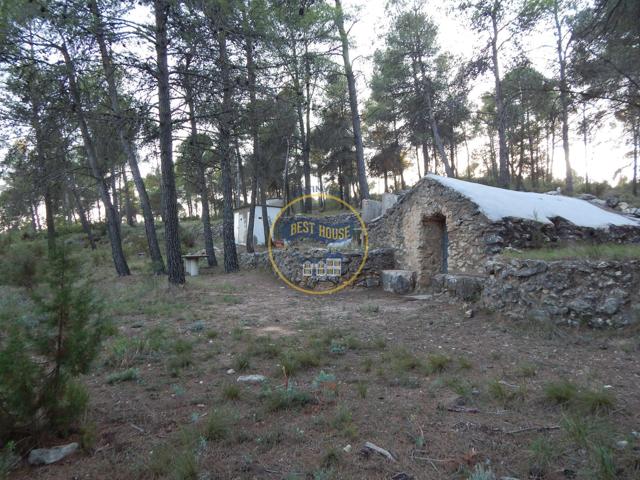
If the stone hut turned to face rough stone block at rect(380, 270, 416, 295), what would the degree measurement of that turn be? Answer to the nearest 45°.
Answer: approximately 45° to its right

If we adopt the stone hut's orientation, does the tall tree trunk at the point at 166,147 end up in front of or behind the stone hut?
in front

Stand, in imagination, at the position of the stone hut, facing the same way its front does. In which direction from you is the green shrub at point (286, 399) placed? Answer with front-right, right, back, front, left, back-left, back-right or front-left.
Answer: front-left

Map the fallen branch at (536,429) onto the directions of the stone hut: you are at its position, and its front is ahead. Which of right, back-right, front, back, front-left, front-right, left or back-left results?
front-left

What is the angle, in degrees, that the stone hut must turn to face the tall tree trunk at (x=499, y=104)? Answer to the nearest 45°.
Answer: approximately 135° to its right

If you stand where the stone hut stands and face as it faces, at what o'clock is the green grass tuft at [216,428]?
The green grass tuft is roughly at 11 o'clock from the stone hut.

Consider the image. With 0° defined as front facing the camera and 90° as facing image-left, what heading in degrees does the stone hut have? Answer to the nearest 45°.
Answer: approximately 45°

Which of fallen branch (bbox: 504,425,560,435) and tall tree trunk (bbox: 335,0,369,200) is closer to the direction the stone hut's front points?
the fallen branch

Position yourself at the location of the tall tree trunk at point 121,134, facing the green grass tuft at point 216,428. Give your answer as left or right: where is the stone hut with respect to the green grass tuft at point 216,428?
left

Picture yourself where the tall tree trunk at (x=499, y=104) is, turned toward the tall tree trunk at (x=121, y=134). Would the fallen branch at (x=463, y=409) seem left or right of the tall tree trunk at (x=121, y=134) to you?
left

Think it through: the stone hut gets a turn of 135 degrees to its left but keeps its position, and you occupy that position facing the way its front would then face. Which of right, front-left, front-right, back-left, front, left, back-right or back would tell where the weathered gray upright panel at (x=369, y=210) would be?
back-left

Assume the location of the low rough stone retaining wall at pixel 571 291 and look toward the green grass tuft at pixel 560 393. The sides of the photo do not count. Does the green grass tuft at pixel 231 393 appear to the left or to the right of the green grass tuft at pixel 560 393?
right

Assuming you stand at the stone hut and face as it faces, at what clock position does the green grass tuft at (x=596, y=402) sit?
The green grass tuft is roughly at 10 o'clock from the stone hut.
